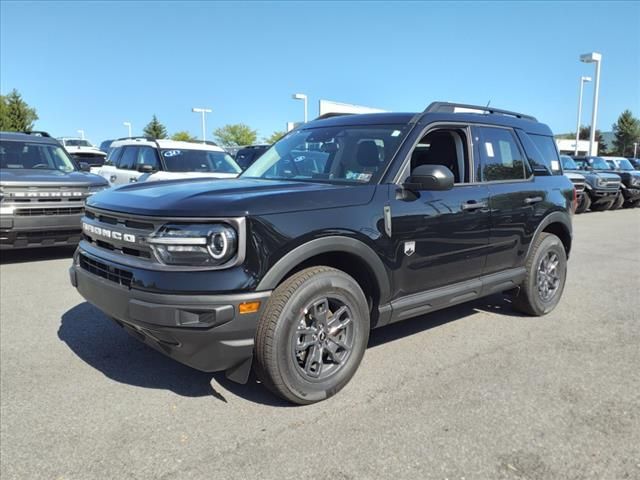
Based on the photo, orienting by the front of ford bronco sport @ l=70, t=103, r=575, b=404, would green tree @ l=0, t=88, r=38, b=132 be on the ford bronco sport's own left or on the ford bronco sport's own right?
on the ford bronco sport's own right

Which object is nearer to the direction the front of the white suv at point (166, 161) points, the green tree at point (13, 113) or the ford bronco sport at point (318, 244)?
the ford bronco sport

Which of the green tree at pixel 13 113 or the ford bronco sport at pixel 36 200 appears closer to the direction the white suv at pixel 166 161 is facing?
the ford bronco sport

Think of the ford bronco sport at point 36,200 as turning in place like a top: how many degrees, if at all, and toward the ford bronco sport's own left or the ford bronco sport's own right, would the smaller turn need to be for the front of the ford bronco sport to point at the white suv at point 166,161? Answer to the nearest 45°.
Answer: approximately 90° to the ford bronco sport's own left

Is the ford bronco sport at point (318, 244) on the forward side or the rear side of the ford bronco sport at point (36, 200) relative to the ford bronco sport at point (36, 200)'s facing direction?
on the forward side

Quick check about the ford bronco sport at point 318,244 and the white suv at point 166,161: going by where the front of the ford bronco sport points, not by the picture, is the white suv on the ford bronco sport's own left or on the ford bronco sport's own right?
on the ford bronco sport's own right

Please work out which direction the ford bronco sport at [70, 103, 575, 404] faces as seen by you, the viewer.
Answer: facing the viewer and to the left of the viewer

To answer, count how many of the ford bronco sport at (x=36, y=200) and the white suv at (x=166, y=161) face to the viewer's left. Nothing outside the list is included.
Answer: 0

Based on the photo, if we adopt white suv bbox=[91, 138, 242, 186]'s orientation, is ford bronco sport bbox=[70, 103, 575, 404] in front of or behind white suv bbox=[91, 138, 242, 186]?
in front

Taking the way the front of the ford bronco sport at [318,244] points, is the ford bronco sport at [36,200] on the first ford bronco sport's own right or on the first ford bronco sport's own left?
on the first ford bronco sport's own right

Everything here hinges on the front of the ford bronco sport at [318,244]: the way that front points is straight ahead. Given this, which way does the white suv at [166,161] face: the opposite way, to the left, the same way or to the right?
to the left

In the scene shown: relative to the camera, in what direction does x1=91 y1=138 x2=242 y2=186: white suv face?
facing the viewer and to the right of the viewer

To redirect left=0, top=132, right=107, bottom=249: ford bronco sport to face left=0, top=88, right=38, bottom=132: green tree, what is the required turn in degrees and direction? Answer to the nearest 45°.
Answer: approximately 135° to its left
